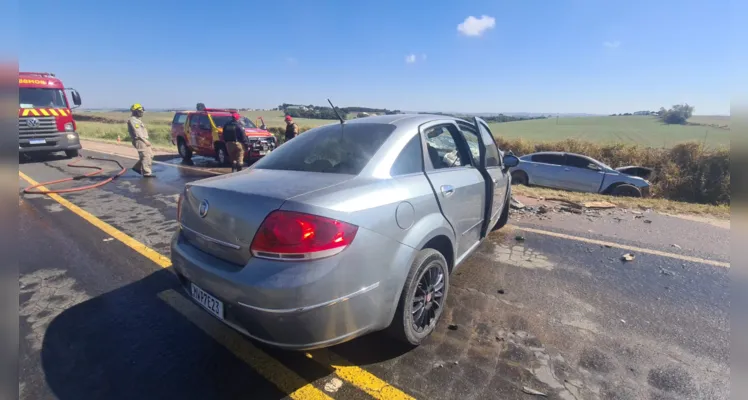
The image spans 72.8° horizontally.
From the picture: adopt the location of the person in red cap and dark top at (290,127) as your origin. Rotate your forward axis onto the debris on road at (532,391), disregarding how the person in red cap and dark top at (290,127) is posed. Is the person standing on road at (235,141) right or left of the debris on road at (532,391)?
right

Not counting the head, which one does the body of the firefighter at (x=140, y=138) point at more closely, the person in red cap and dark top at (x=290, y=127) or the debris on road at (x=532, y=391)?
the person in red cap and dark top

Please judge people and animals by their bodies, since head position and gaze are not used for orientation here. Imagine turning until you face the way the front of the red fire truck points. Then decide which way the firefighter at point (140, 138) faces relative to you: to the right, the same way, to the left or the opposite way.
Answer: to the left

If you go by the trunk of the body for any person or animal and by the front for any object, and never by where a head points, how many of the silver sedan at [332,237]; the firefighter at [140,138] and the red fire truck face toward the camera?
1

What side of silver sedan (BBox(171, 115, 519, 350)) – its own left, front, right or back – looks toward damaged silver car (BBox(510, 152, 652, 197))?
front

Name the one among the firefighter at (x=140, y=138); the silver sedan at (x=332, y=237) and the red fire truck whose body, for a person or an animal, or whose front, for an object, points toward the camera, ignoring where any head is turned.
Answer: the red fire truck

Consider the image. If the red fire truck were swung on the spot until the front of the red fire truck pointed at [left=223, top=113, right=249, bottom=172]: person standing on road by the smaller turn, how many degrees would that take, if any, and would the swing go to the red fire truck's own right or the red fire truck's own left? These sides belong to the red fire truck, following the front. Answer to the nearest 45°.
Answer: approximately 45° to the red fire truck's own left

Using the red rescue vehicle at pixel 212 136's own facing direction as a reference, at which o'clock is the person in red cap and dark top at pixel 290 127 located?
The person in red cap and dark top is roughly at 10 o'clock from the red rescue vehicle.

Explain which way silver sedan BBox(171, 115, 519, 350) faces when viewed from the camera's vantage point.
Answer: facing away from the viewer and to the right of the viewer

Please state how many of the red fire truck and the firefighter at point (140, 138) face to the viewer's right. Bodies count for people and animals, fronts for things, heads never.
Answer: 1

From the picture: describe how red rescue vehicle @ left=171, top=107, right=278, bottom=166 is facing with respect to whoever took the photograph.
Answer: facing the viewer and to the right of the viewer

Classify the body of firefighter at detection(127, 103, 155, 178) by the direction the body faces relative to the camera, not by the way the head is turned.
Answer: to the viewer's right

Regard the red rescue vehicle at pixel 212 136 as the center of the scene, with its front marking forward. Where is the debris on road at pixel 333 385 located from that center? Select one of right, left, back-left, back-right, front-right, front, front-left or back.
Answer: front-right
